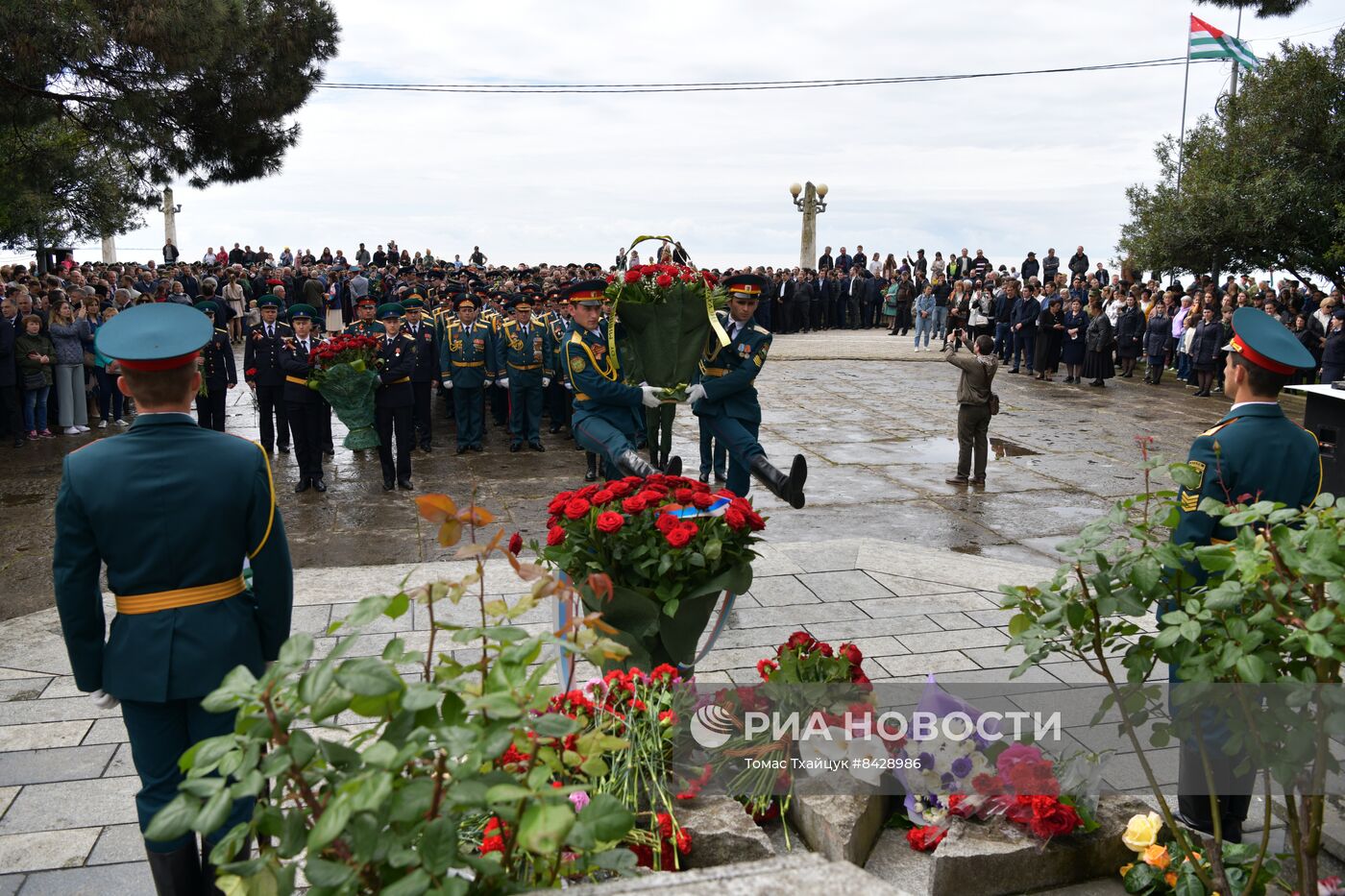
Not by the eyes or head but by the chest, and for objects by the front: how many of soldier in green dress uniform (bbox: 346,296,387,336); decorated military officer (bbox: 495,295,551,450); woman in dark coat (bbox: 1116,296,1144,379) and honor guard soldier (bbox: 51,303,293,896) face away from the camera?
1

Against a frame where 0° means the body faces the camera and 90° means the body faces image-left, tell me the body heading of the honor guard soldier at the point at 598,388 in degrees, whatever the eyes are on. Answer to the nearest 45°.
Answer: approximately 315°

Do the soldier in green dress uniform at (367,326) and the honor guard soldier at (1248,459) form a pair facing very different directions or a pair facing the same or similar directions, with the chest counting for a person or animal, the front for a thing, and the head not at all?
very different directions

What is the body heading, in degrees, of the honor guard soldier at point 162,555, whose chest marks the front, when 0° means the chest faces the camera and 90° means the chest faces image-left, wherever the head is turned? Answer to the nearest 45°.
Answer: approximately 180°

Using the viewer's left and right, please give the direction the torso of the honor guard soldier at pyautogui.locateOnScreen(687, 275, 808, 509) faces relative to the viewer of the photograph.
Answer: facing the viewer and to the right of the viewer

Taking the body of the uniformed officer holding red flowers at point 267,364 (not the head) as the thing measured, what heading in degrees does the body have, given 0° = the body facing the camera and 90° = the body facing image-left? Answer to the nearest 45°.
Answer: approximately 0°

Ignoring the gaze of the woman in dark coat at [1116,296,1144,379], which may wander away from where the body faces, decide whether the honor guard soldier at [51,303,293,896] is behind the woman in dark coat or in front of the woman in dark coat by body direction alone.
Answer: in front

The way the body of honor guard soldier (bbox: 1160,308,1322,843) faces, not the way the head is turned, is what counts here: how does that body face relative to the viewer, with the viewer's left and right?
facing away from the viewer and to the left of the viewer

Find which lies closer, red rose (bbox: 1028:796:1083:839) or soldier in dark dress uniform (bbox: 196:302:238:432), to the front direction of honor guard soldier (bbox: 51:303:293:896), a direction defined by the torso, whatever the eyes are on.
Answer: the soldier in dark dress uniform

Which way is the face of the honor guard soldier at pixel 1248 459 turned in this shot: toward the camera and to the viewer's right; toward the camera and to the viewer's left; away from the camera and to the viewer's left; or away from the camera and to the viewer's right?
away from the camera and to the viewer's left

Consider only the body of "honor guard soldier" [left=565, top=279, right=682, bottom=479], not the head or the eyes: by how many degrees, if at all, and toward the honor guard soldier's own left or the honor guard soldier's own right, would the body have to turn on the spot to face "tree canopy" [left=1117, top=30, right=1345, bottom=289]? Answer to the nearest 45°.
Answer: approximately 90° to the honor guard soldier's own left

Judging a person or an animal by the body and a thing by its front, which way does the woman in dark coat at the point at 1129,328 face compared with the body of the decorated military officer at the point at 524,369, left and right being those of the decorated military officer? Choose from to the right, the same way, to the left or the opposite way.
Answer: to the right

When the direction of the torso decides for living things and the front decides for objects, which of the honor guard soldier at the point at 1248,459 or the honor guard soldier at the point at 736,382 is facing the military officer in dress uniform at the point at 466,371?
the honor guard soldier at the point at 1248,459

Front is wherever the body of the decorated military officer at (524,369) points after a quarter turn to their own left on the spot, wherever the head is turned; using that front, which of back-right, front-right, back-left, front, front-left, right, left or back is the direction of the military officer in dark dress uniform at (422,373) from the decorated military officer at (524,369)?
back

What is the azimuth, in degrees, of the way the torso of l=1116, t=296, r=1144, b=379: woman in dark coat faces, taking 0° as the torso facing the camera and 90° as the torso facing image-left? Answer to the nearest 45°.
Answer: approximately 45°
